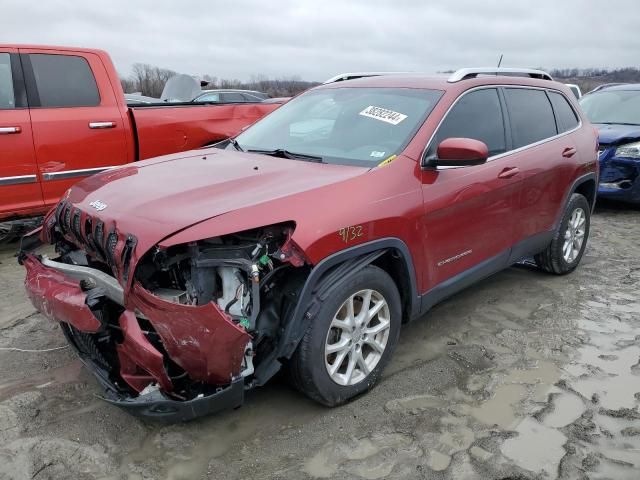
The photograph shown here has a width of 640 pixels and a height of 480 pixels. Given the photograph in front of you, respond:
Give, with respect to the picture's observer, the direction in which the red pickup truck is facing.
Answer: facing to the left of the viewer

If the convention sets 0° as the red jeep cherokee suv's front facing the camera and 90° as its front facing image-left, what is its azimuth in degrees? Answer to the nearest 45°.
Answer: approximately 45°

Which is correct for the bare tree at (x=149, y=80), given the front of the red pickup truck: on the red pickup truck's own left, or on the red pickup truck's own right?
on the red pickup truck's own right

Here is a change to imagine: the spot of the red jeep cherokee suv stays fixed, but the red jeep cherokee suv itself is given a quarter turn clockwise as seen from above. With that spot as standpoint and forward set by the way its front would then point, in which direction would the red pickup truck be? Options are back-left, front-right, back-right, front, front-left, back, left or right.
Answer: front
